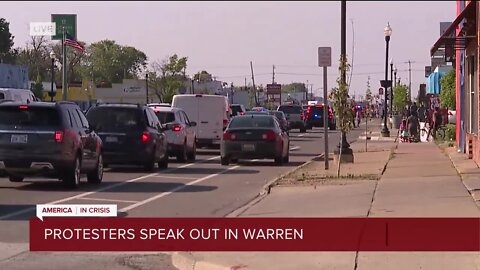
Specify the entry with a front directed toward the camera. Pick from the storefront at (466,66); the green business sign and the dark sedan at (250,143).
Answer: the green business sign

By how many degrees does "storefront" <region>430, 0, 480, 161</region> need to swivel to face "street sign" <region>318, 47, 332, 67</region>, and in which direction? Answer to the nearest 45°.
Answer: approximately 45° to its left

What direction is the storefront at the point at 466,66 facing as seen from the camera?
to the viewer's left

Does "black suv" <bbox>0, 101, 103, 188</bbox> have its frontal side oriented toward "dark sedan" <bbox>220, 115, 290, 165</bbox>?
yes

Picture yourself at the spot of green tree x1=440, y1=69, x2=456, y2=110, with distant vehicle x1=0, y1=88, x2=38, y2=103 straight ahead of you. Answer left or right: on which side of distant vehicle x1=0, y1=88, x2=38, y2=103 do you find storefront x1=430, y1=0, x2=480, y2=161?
left

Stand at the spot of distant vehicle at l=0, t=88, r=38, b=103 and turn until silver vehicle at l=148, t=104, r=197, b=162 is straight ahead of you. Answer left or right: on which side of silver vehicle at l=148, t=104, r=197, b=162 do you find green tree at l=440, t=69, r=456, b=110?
left

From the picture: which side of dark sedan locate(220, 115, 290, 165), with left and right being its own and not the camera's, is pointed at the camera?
back

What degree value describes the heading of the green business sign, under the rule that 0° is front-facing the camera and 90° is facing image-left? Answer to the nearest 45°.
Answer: approximately 0°

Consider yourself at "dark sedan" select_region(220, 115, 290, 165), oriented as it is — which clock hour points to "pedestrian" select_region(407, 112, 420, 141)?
The pedestrian is roughly at 1 o'clock from the dark sedan.

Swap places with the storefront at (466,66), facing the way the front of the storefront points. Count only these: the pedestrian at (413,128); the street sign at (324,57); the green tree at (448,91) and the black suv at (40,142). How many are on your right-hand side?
2
